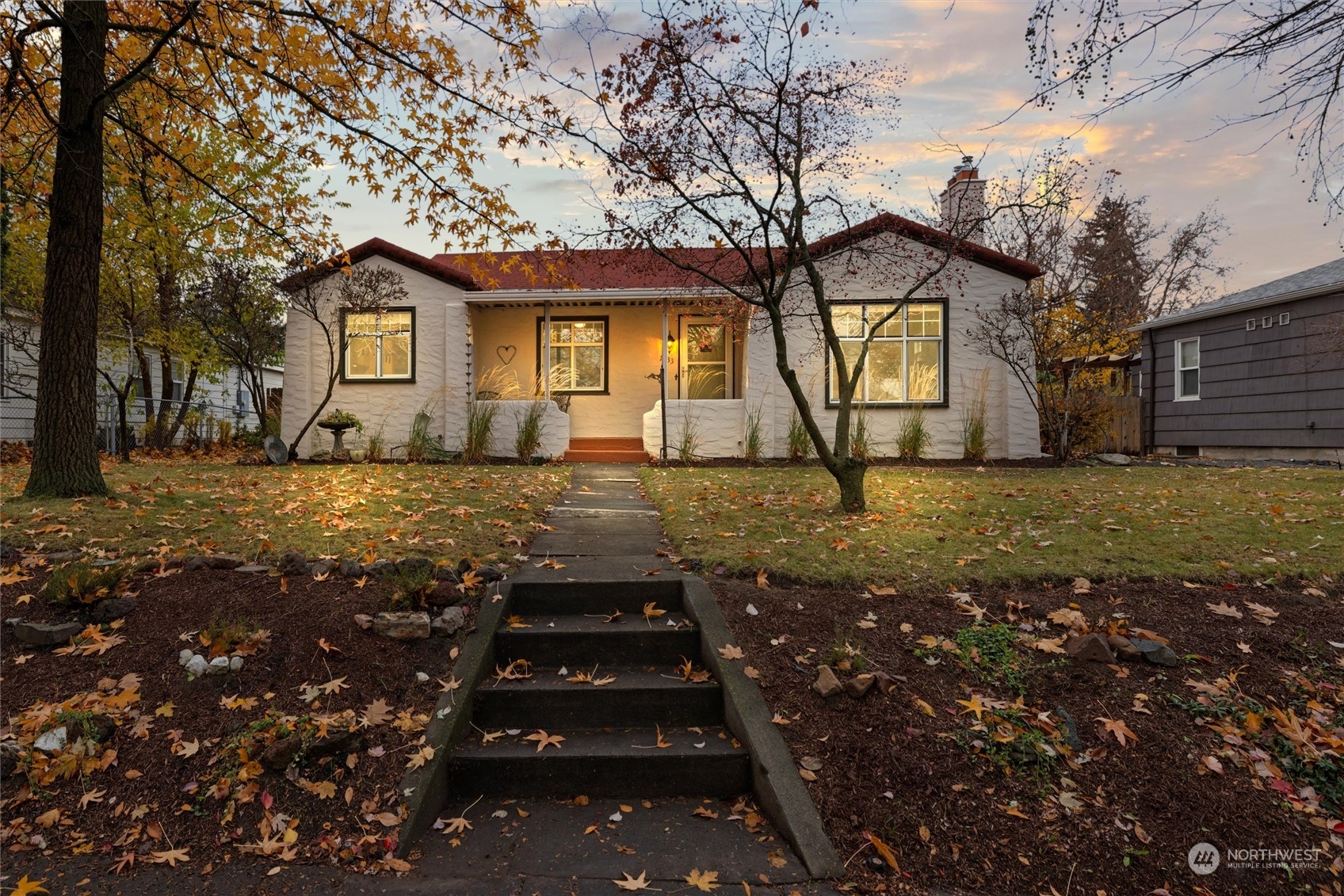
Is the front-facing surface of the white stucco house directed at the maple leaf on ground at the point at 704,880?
yes

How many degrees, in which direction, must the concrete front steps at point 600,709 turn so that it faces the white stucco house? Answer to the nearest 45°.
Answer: approximately 180°

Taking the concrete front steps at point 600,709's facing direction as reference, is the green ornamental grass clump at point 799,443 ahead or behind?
behind

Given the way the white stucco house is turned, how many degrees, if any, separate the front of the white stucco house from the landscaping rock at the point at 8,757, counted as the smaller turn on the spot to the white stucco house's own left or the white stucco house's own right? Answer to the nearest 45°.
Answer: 0° — it already faces it

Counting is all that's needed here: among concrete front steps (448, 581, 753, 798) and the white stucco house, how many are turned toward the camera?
2

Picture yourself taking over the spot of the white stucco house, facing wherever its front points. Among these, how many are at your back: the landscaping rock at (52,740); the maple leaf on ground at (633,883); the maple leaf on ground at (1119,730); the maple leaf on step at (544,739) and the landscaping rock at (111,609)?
0

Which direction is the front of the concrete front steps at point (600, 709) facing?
toward the camera

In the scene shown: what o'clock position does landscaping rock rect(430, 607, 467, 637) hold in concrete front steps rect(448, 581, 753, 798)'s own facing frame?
The landscaping rock is roughly at 4 o'clock from the concrete front steps.

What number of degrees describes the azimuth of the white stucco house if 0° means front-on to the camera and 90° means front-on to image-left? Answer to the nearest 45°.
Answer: approximately 0°

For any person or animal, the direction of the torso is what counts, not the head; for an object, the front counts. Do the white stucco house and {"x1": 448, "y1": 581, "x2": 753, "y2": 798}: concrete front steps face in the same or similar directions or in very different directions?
same or similar directions

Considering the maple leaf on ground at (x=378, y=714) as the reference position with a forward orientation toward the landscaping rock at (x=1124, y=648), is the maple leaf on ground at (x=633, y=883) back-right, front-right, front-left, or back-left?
front-right

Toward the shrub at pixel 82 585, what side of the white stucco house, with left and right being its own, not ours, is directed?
front

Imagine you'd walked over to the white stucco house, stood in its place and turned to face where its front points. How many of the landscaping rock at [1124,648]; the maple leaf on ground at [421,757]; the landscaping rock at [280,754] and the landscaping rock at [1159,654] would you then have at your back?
0

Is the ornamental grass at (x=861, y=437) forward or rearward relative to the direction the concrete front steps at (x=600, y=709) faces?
rearward

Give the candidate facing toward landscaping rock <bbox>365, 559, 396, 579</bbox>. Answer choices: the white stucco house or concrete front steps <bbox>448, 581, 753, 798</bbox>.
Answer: the white stucco house

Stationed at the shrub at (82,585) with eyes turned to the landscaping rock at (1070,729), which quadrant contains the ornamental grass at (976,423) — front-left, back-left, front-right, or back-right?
front-left

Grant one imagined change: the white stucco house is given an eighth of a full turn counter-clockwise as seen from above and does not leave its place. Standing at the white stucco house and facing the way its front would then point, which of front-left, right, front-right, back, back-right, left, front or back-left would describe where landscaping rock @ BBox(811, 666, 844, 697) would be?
front-right
